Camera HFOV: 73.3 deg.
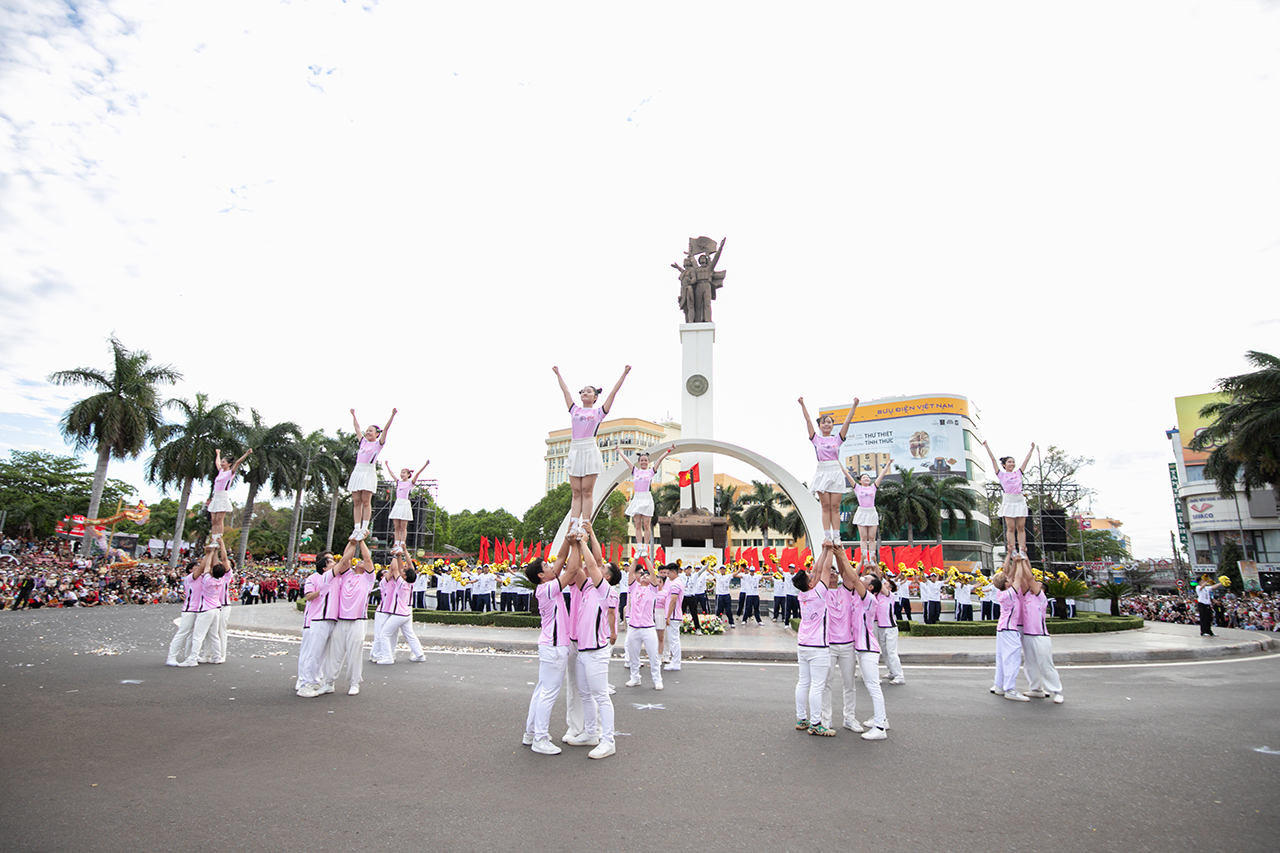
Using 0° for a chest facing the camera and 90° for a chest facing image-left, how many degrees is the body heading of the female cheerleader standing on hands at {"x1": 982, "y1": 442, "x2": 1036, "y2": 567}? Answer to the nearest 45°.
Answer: approximately 0°

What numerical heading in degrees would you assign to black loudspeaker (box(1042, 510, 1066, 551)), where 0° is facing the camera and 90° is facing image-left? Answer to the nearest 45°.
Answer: approximately 0°

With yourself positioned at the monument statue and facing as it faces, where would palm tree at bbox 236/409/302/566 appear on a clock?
The palm tree is roughly at 3 o'clock from the monument statue.

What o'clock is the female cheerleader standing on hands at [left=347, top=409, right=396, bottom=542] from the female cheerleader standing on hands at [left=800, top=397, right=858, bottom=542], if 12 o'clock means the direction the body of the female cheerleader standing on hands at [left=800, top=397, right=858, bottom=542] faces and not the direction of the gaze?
the female cheerleader standing on hands at [left=347, top=409, right=396, bottom=542] is roughly at 3 o'clock from the female cheerleader standing on hands at [left=800, top=397, right=858, bottom=542].

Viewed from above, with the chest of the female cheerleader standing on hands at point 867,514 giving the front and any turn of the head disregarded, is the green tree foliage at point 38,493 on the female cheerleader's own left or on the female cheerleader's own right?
on the female cheerleader's own right

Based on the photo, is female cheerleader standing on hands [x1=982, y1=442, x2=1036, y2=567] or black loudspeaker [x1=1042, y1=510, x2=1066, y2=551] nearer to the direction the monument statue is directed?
the female cheerleader standing on hands

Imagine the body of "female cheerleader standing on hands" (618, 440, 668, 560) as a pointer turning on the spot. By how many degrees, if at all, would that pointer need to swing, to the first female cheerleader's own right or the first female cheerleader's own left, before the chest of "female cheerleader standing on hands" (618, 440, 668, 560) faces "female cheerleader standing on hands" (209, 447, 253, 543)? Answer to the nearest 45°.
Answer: approximately 90° to the first female cheerleader's own right

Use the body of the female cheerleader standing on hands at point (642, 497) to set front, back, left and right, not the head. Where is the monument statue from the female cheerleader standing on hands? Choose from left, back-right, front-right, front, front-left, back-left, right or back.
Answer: back

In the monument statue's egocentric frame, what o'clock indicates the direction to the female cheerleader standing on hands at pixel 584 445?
The female cheerleader standing on hands is roughly at 12 o'clock from the monument statue.
